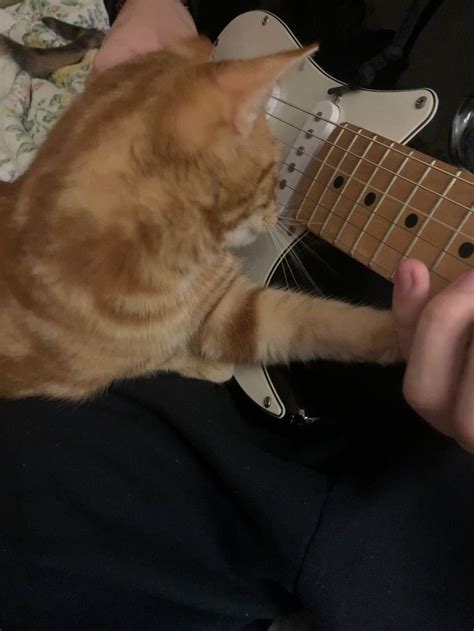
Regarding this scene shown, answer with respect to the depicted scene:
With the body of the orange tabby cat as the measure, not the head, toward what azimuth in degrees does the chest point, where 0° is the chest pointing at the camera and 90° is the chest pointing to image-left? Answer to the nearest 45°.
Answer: approximately 270°
